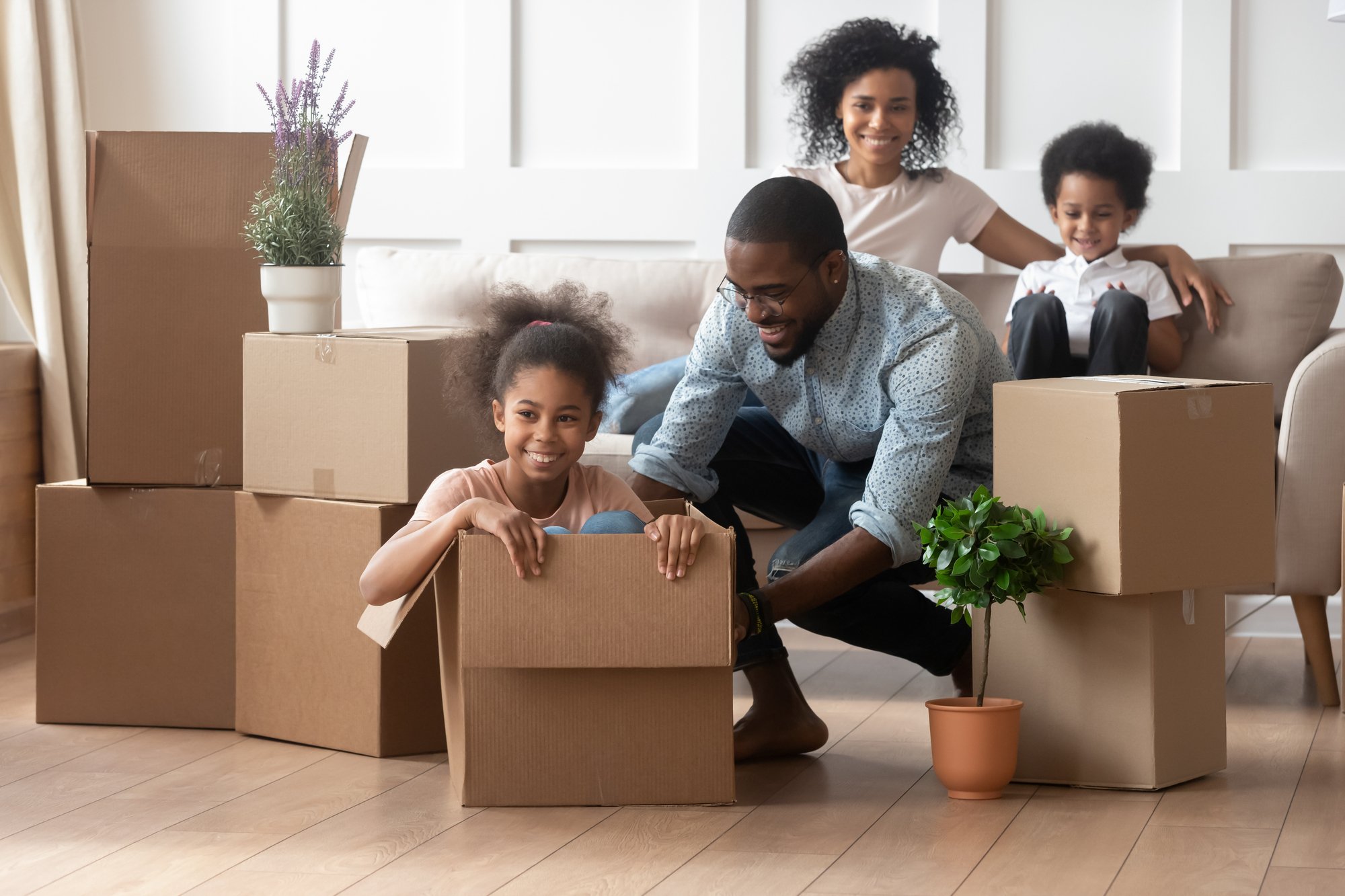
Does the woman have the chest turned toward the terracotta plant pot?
yes

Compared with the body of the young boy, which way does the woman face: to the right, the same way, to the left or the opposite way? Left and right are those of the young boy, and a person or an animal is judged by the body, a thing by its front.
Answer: the same way

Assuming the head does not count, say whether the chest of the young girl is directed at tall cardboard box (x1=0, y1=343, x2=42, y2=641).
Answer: no

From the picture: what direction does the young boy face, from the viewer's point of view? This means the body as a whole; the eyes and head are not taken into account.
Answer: toward the camera

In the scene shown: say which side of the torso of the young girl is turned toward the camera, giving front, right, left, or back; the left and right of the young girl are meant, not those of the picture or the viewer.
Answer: front

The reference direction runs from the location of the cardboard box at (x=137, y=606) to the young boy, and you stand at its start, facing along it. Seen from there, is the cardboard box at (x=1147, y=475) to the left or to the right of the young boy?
right

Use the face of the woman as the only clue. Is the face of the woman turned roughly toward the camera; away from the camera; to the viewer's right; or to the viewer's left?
toward the camera

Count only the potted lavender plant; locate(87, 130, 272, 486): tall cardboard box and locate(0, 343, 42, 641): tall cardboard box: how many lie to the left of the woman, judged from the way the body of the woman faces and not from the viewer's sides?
0

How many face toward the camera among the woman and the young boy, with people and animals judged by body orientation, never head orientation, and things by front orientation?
2

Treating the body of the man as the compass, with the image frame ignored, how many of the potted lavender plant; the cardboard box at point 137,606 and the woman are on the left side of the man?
0

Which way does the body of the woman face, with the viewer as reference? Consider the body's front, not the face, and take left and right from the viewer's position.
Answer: facing the viewer

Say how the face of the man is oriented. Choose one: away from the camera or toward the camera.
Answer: toward the camera

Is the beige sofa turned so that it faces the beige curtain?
no

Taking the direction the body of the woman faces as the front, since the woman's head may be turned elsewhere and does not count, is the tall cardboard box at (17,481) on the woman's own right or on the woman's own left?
on the woman's own right

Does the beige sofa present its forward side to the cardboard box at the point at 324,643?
no
